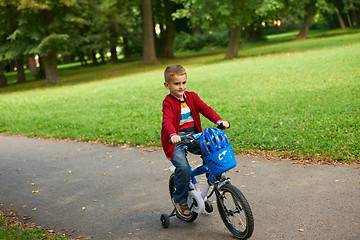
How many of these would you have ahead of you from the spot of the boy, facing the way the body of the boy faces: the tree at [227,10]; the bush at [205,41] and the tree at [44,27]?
0

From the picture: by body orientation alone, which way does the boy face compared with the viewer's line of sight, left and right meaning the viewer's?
facing the viewer and to the right of the viewer

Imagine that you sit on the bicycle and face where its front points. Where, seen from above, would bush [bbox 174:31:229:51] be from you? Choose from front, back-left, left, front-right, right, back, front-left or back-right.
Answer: back-left

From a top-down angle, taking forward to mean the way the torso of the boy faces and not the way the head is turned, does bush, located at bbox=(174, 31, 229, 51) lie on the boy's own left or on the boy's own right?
on the boy's own left

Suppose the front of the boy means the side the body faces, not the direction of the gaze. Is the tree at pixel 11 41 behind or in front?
behind

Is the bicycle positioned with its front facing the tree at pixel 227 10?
no

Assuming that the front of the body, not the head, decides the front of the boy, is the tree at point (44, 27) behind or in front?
behind
